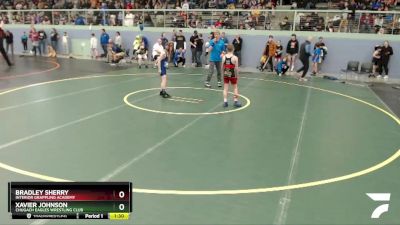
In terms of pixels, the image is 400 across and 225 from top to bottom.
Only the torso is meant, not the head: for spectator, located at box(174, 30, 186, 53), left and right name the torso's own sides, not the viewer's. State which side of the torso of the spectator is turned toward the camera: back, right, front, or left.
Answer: front

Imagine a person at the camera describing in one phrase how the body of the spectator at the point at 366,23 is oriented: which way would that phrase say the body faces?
toward the camera

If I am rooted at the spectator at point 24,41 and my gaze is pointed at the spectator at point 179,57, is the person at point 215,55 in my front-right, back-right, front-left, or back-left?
front-right

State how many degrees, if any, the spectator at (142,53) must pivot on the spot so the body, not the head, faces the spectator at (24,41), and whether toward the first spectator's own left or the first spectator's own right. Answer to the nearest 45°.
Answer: approximately 135° to the first spectator's own right

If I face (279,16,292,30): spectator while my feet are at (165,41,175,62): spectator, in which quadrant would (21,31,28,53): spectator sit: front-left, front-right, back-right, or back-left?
back-left

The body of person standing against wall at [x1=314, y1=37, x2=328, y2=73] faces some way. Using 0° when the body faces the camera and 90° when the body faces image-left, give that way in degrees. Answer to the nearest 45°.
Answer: approximately 45°

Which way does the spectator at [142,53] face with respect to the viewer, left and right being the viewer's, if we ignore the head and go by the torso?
facing the viewer

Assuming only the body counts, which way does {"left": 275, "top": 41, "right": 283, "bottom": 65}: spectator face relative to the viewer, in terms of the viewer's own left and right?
facing the viewer and to the left of the viewer

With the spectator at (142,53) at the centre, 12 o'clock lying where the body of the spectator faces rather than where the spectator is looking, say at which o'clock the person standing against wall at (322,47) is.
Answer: The person standing against wall is roughly at 10 o'clock from the spectator.

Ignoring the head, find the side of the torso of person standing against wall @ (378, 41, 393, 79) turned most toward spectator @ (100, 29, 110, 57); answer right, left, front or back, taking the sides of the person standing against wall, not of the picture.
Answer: right

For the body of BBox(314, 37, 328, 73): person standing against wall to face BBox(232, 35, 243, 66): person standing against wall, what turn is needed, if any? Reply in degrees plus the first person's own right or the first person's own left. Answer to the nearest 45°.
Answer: approximately 45° to the first person's own right

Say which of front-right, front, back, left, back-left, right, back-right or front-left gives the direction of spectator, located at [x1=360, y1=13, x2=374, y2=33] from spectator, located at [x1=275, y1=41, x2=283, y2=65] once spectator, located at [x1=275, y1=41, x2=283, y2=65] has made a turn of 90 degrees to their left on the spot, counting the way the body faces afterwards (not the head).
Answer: front-left

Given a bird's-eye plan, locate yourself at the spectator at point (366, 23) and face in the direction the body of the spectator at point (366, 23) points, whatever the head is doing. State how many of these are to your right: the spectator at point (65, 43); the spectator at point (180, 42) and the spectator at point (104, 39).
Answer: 3

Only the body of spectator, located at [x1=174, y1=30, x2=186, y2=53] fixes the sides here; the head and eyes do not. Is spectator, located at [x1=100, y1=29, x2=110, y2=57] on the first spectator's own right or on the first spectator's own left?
on the first spectator's own right

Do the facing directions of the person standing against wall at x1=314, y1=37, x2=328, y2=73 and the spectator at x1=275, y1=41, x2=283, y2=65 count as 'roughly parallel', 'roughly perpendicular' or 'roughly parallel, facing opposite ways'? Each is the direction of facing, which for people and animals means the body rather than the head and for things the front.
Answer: roughly parallel

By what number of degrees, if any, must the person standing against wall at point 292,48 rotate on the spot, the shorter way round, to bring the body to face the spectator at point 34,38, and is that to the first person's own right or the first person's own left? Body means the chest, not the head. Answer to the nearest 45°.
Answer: approximately 90° to the first person's own right
